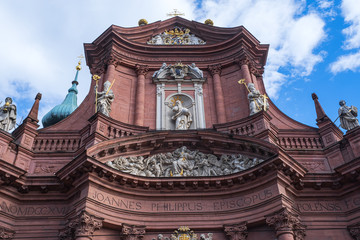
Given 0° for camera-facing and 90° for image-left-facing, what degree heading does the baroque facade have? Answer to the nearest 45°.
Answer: approximately 0°
